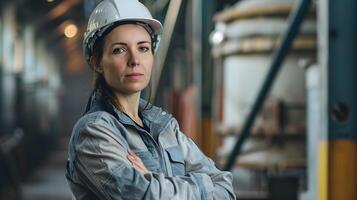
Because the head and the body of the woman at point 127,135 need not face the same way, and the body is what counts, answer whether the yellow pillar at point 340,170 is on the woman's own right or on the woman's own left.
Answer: on the woman's own left

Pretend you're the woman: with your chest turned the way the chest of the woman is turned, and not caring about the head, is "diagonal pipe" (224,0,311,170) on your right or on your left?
on your left

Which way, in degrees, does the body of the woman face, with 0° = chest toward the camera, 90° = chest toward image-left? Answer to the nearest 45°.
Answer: approximately 315°
